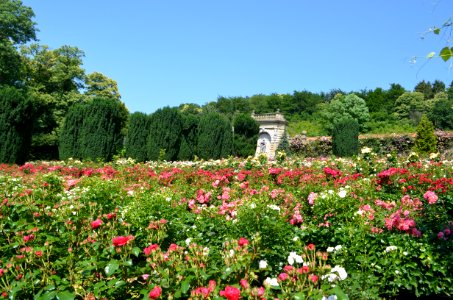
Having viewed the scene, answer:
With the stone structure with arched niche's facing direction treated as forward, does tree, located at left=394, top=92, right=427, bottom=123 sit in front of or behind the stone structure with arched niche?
behind

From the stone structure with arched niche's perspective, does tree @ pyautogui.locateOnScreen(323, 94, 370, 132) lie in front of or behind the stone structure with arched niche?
behind

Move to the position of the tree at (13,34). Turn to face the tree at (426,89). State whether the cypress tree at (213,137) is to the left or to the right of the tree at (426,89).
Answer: right

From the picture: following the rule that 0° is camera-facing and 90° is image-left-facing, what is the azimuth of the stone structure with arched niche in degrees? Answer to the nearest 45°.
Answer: approximately 45°

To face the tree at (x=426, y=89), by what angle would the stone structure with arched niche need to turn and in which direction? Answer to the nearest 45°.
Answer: approximately 180°

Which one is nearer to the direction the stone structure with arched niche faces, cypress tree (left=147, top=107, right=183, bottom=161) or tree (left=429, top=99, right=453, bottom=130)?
the cypress tree

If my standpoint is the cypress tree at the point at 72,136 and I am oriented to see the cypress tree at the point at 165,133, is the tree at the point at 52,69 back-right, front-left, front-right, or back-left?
back-left

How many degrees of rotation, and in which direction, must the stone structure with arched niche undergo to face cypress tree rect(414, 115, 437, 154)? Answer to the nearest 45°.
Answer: approximately 90° to its left
